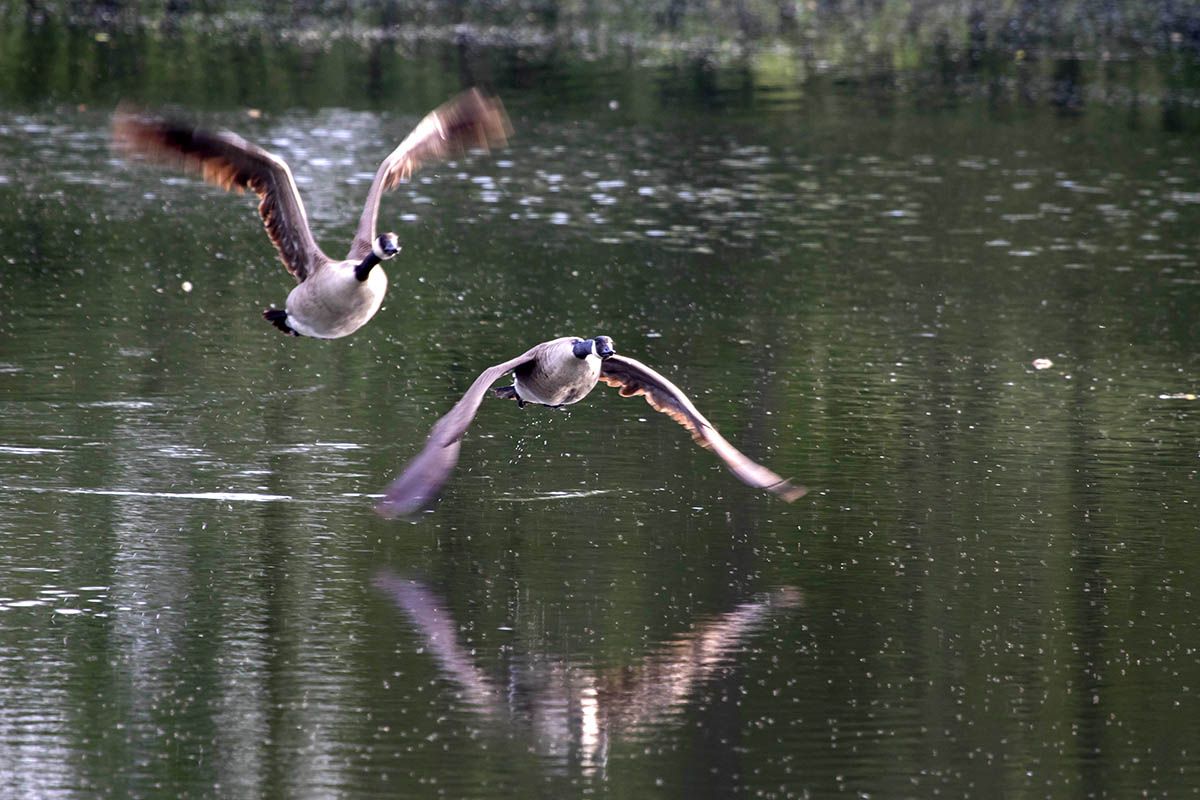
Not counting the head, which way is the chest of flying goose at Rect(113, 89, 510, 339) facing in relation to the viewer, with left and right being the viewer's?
facing the viewer and to the right of the viewer
